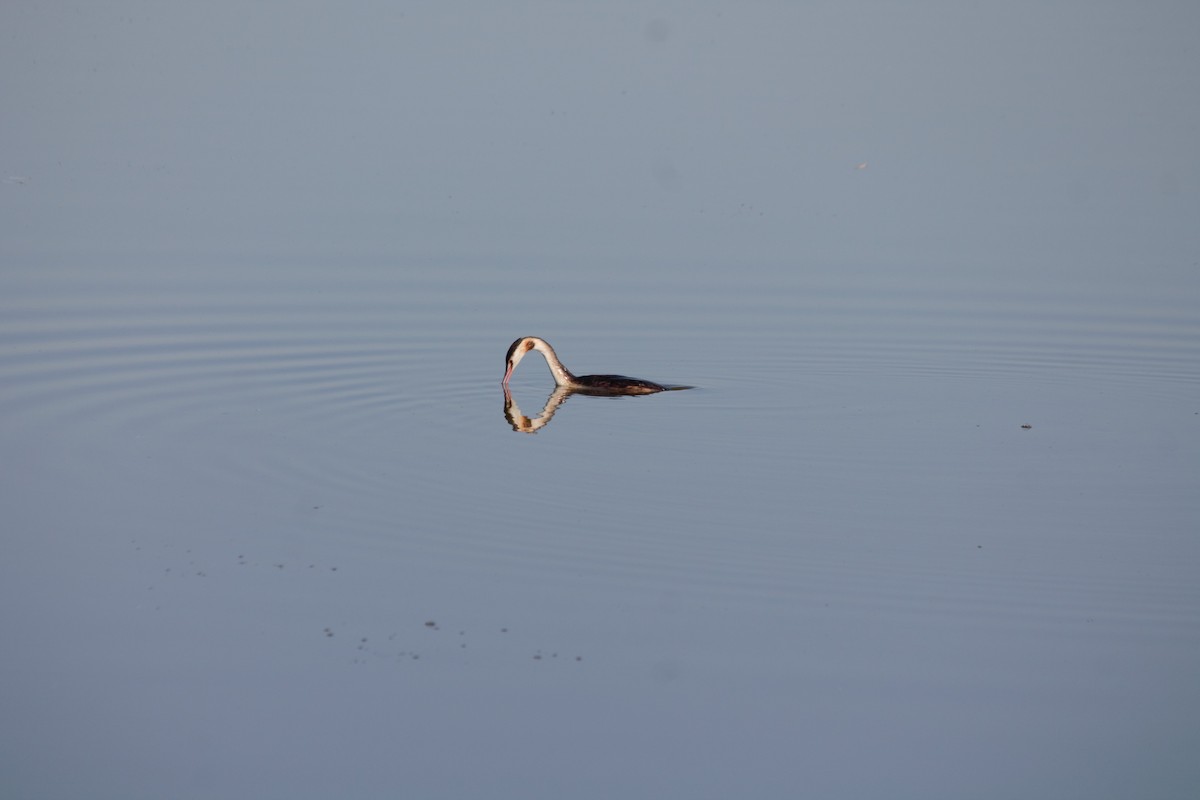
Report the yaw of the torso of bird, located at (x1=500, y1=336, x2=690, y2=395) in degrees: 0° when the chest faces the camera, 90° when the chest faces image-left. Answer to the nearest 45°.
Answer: approximately 90°
